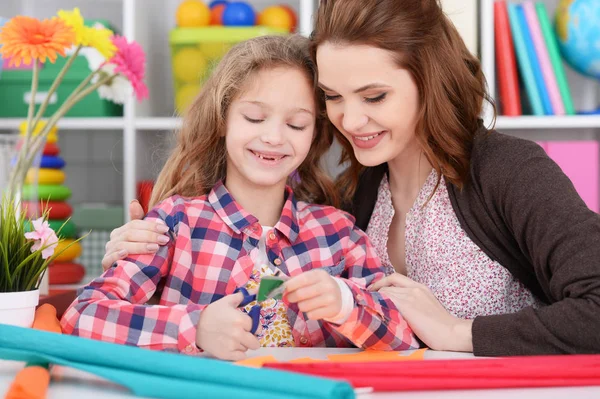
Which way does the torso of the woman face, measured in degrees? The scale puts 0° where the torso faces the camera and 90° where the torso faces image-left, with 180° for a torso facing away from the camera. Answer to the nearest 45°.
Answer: approximately 45°

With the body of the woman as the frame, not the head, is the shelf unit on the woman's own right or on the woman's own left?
on the woman's own right

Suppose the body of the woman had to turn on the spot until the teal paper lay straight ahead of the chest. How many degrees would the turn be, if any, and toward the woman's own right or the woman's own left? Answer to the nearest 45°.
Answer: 0° — they already face it

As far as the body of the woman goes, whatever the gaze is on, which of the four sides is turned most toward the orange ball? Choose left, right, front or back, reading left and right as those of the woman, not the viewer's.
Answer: right

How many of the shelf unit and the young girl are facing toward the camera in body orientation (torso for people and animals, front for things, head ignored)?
2

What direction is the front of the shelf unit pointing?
toward the camera

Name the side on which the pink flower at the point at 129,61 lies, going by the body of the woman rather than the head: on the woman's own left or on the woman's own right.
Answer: on the woman's own right

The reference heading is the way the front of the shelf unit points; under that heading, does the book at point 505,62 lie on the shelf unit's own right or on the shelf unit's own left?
on the shelf unit's own left

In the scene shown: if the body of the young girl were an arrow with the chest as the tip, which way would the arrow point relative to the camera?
toward the camera

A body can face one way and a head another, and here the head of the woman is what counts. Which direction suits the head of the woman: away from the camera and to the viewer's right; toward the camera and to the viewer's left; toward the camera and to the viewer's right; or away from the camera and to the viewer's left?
toward the camera and to the viewer's left
